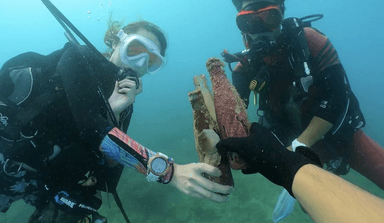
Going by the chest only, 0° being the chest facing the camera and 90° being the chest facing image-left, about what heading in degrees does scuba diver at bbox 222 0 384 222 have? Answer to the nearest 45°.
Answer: approximately 45°

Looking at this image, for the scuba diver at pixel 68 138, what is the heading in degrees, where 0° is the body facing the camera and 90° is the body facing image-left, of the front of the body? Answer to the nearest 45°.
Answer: approximately 315°
